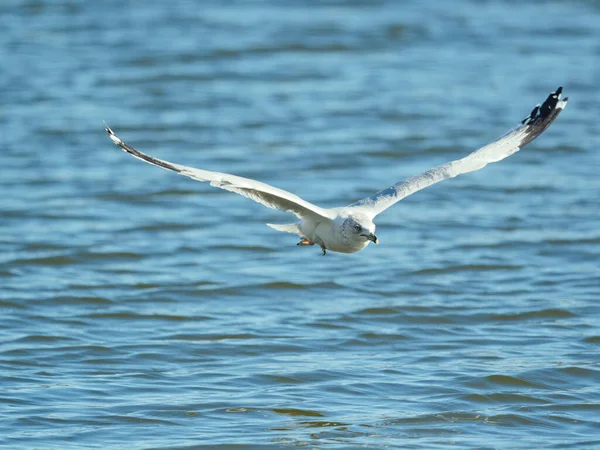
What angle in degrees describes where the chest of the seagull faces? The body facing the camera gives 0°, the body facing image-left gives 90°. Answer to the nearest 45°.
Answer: approximately 315°
